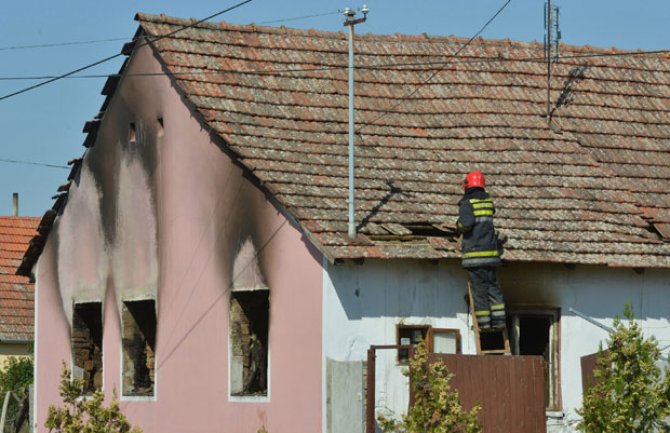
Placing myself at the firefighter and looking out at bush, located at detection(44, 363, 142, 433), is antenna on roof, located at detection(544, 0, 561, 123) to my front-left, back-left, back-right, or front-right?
back-right

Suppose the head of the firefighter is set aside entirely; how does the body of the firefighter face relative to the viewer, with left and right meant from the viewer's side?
facing away from the viewer and to the left of the viewer

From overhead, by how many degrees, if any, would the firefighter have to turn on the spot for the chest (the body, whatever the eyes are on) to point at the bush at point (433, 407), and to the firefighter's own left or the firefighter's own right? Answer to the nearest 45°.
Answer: approximately 135° to the firefighter's own left

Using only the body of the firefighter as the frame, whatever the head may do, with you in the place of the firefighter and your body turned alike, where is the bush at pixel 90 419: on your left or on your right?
on your left
